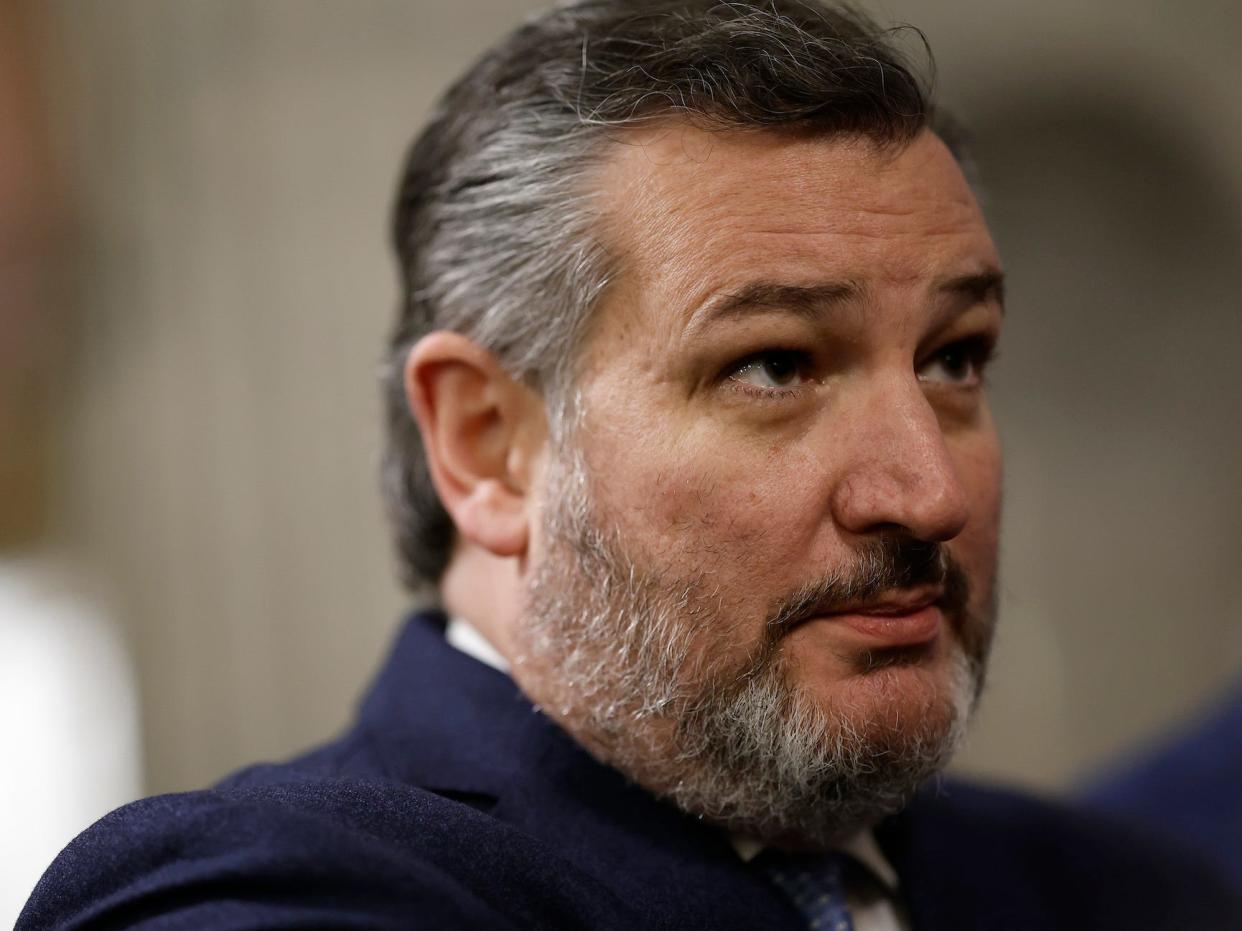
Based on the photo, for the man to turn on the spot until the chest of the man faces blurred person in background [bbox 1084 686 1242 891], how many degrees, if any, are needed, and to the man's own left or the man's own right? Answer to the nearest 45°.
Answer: approximately 90° to the man's own left

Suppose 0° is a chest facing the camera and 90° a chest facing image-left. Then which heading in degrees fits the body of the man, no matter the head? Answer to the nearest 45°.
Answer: approximately 315°

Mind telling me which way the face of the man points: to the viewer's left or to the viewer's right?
to the viewer's right
